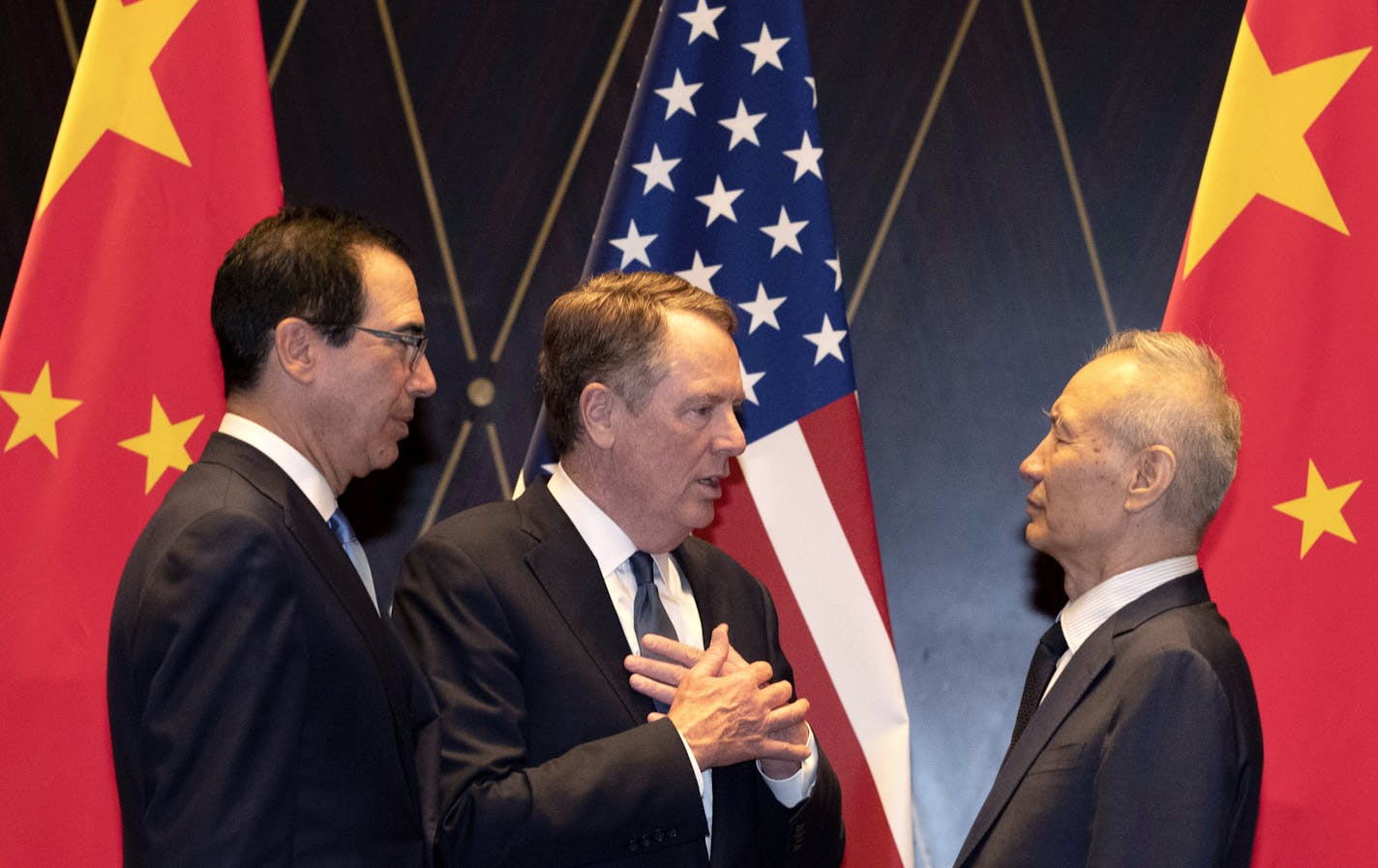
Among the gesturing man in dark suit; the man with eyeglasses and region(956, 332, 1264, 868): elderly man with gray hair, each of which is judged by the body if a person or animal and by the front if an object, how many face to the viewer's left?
1

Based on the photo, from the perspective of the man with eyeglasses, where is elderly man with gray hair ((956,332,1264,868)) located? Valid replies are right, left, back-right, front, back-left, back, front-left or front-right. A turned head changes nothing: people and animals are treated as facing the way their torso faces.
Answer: front

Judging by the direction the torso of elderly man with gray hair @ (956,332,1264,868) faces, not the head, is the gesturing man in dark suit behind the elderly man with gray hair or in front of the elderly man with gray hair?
in front

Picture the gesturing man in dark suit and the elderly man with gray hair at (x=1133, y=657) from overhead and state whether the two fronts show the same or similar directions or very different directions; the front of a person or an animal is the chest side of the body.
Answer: very different directions

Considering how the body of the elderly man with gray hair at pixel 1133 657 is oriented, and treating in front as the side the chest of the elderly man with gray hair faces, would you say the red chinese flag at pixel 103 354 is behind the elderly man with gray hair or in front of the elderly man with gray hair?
in front

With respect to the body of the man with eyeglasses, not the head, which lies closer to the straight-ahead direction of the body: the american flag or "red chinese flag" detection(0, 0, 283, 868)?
the american flag

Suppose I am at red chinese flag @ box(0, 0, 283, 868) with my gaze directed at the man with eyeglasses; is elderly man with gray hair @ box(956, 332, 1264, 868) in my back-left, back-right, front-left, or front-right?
front-left

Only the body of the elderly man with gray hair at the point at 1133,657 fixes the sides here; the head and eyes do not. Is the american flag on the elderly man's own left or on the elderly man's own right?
on the elderly man's own right

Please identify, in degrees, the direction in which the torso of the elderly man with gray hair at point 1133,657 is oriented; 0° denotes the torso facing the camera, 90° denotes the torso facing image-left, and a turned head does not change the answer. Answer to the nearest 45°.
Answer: approximately 90°

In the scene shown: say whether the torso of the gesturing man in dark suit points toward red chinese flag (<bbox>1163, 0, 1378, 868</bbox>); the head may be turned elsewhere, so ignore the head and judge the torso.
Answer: no

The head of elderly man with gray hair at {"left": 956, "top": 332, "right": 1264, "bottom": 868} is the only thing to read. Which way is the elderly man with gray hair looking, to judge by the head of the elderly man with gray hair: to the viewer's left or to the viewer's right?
to the viewer's left

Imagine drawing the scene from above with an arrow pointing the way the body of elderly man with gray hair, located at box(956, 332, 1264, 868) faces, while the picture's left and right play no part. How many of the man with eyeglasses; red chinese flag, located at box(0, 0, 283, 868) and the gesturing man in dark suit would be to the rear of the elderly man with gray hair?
0

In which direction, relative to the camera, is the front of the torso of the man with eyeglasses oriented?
to the viewer's right

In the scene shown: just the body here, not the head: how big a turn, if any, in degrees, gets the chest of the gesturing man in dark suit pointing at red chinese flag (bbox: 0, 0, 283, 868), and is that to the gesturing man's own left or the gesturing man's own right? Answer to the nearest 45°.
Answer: approximately 180°

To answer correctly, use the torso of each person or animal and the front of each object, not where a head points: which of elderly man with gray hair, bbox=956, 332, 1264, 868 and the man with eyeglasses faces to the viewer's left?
the elderly man with gray hair
